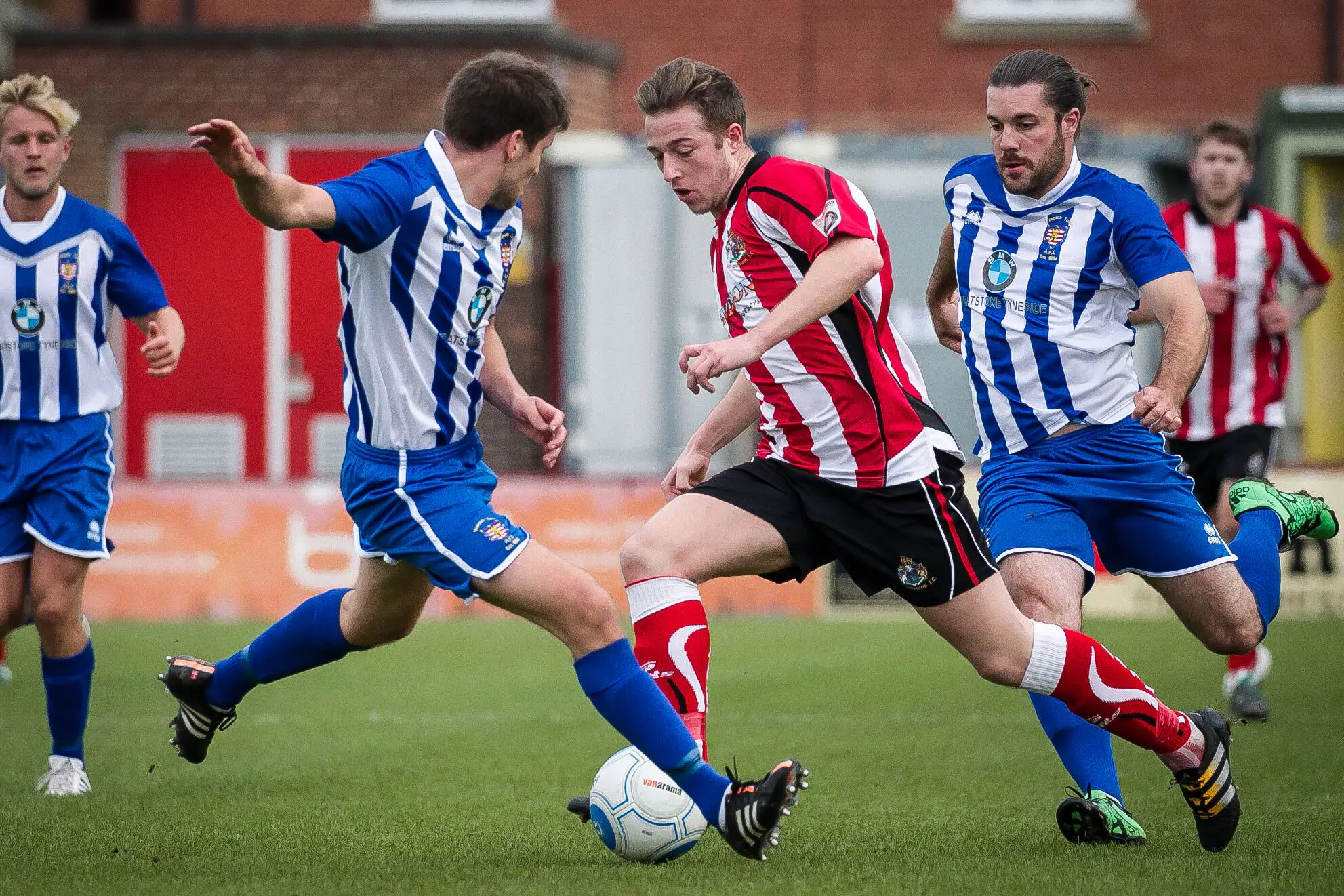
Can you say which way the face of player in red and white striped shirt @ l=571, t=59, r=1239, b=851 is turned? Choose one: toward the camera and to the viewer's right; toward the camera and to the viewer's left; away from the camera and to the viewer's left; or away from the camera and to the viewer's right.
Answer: toward the camera and to the viewer's left

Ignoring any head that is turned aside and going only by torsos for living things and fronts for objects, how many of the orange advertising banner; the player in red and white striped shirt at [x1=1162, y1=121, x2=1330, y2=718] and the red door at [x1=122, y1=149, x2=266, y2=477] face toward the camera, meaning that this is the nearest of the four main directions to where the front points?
3

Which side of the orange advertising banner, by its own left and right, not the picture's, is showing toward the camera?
front

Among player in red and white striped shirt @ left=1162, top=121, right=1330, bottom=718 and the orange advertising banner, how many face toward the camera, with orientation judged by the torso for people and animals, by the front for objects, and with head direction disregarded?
2

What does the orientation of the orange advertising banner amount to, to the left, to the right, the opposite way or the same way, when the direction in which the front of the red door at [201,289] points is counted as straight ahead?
the same way

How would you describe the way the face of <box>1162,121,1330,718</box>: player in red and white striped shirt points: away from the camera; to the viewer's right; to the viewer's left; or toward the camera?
toward the camera

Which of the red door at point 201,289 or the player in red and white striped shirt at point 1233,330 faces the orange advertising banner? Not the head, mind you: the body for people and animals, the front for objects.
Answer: the red door

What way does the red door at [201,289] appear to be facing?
toward the camera

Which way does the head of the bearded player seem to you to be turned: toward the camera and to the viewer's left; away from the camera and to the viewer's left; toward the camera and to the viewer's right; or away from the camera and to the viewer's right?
toward the camera and to the viewer's left

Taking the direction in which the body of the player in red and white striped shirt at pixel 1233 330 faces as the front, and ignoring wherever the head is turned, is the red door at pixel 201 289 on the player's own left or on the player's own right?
on the player's own right

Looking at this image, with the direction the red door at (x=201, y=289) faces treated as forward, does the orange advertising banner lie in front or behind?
in front

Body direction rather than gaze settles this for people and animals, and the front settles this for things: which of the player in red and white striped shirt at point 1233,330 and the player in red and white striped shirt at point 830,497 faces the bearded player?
the player in red and white striped shirt at point 1233,330

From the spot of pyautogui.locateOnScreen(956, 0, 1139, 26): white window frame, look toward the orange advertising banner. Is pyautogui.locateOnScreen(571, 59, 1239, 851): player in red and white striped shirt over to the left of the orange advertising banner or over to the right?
left
